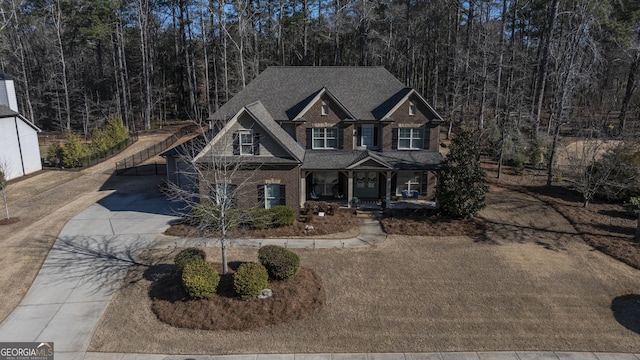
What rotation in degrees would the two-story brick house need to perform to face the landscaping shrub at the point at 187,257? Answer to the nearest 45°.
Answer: approximately 45° to its right

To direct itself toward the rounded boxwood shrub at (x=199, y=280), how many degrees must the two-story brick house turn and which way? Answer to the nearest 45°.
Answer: approximately 45° to its right

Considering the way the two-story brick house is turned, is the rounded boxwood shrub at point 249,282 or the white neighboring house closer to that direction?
the rounded boxwood shrub

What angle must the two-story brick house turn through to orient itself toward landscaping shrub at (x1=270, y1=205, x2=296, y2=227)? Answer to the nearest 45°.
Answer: approximately 45° to its right

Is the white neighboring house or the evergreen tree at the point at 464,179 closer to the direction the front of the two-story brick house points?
the evergreen tree

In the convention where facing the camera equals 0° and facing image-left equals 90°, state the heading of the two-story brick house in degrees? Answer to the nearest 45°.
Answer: approximately 0°

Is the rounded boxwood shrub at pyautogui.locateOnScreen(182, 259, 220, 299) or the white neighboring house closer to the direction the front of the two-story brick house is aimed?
the rounded boxwood shrub

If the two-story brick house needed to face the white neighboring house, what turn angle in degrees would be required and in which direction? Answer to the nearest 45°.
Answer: approximately 90° to its right
